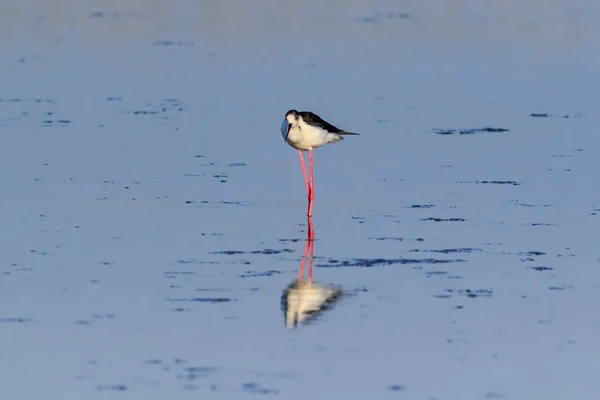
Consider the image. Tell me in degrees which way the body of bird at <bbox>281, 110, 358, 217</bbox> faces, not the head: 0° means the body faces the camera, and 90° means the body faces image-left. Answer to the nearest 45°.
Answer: approximately 45°
